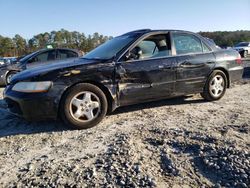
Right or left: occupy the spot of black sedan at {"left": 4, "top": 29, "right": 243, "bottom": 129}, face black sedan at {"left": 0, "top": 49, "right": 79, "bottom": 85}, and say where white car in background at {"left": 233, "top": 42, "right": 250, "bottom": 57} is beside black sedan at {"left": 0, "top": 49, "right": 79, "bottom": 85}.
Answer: right

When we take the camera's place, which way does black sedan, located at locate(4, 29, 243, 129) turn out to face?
facing the viewer and to the left of the viewer

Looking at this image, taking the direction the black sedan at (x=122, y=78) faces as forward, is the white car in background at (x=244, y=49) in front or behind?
behind

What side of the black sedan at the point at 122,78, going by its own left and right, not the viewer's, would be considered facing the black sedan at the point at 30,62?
right
